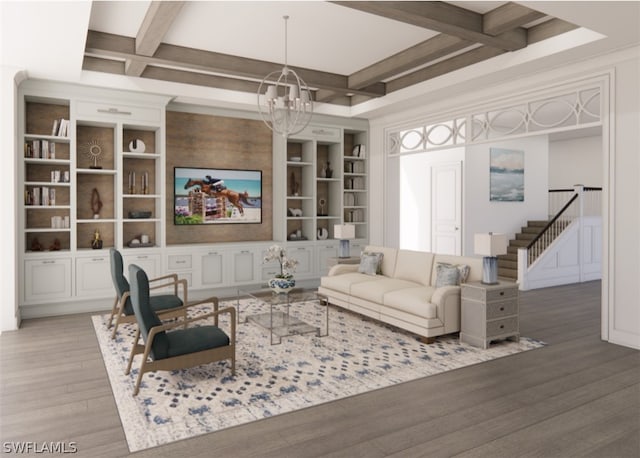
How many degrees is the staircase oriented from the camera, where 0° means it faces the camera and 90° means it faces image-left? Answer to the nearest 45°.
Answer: approximately 45°

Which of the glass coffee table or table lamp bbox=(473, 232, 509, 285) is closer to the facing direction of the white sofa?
the glass coffee table

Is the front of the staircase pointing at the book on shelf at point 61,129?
yes

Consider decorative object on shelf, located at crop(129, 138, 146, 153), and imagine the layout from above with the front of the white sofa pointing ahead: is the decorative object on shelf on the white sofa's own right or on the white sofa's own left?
on the white sofa's own right

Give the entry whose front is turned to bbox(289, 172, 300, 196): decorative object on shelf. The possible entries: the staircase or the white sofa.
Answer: the staircase

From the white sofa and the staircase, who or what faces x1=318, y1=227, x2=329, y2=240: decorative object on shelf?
the staircase
